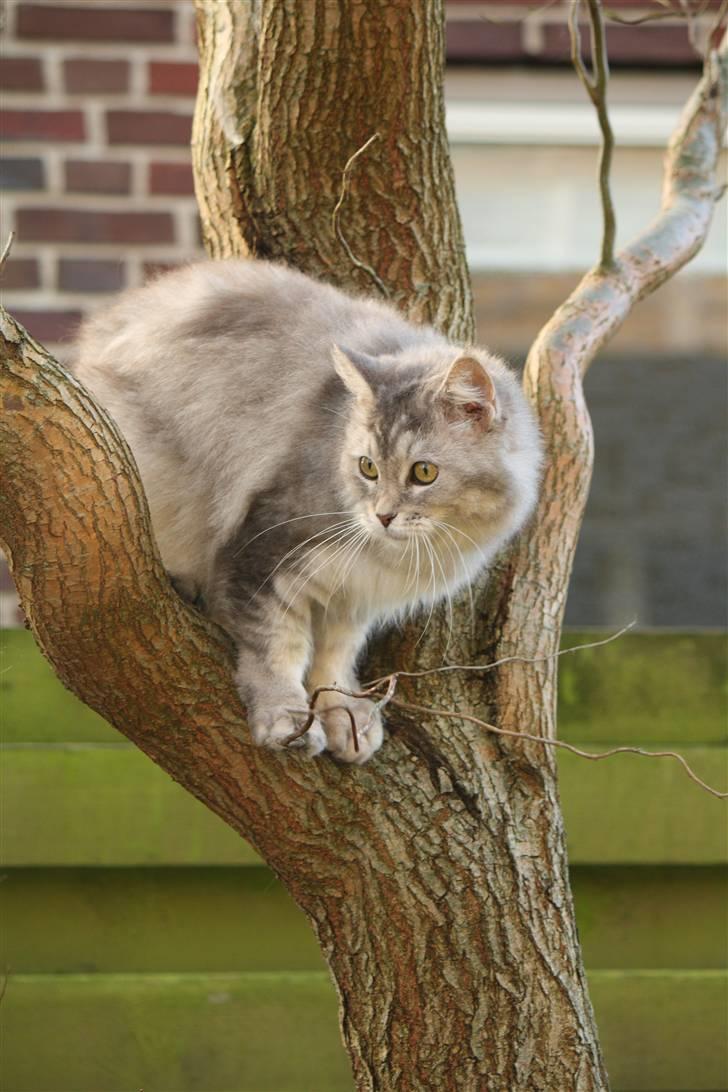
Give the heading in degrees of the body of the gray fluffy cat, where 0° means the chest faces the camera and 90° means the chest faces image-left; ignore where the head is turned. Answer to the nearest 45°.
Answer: approximately 315°
